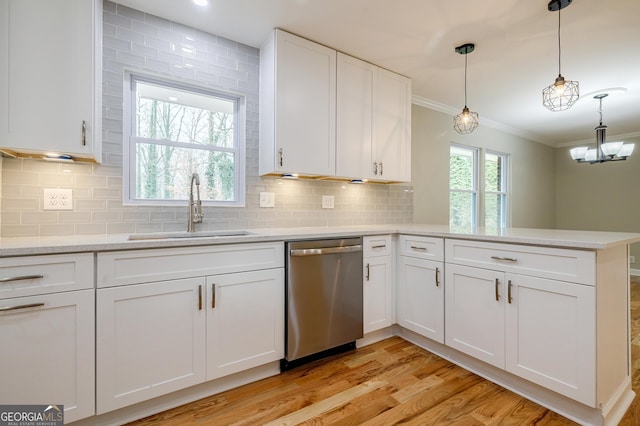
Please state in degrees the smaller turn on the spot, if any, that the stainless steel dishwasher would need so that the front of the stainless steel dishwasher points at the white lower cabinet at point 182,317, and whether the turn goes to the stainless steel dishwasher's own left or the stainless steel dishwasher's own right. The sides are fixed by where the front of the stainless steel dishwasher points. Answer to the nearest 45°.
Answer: approximately 90° to the stainless steel dishwasher's own right

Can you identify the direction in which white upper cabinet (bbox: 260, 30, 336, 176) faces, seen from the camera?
facing the viewer and to the right of the viewer

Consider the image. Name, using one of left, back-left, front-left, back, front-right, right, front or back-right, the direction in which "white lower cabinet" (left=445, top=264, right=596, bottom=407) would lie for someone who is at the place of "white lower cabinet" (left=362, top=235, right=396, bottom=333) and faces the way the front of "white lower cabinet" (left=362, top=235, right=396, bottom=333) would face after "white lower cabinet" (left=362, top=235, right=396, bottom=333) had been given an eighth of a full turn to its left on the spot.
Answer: front-right

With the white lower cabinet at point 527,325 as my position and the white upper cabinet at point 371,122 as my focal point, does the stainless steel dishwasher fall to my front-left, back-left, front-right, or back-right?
front-left

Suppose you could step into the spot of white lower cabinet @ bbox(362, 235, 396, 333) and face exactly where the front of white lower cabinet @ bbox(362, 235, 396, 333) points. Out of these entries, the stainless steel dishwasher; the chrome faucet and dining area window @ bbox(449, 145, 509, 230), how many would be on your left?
1

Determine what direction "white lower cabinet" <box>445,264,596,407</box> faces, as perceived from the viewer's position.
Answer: facing the viewer and to the left of the viewer

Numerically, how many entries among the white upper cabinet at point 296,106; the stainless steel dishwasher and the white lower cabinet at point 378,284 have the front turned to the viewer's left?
0

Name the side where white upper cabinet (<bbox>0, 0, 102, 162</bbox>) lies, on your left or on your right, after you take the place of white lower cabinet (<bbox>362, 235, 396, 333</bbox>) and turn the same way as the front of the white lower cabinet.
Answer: on your right

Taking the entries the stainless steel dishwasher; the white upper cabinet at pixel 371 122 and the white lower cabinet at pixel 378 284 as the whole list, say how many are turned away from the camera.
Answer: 0
